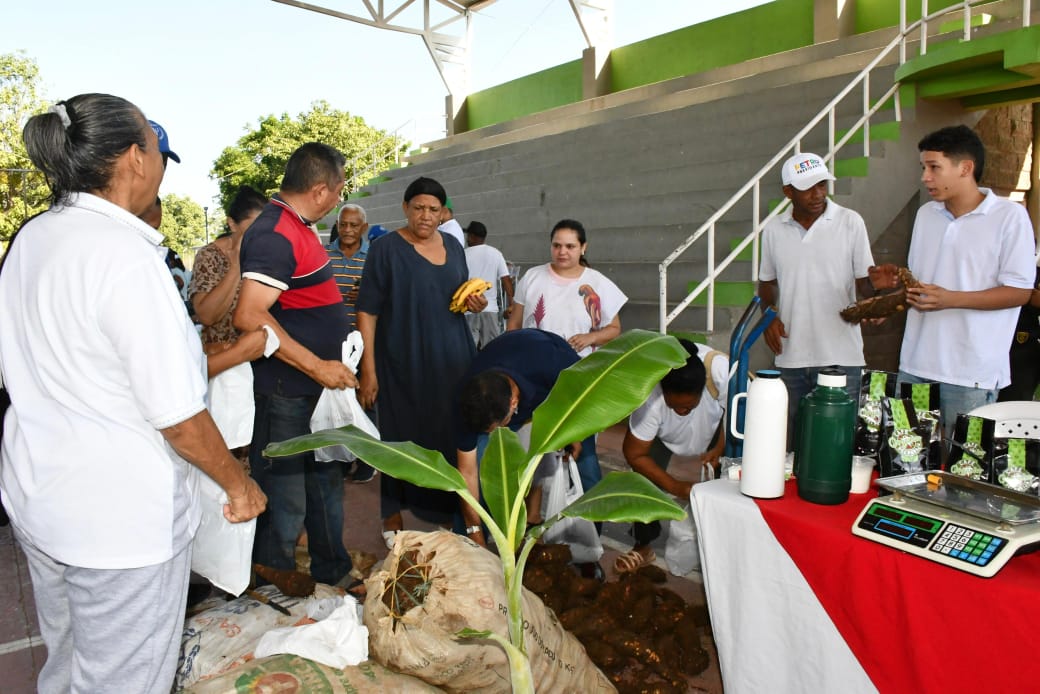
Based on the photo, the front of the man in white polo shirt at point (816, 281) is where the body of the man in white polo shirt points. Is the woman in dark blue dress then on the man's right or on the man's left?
on the man's right

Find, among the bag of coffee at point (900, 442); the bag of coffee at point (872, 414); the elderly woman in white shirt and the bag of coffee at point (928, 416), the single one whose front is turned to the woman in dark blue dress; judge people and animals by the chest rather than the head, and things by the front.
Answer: the elderly woman in white shirt

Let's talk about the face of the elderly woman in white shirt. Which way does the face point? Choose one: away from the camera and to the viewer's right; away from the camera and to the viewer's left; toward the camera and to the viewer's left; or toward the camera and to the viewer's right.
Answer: away from the camera and to the viewer's right

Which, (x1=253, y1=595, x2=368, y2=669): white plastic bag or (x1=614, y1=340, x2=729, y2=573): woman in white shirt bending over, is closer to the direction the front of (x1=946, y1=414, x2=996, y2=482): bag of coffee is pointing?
the white plastic bag

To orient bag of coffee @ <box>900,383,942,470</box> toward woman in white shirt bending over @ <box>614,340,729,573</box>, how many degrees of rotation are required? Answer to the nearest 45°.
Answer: approximately 135° to its right

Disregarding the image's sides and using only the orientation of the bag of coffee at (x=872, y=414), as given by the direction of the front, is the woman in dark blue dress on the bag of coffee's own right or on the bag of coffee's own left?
on the bag of coffee's own right

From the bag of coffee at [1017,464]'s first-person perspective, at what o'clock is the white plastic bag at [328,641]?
The white plastic bag is roughly at 2 o'clock from the bag of coffee.
